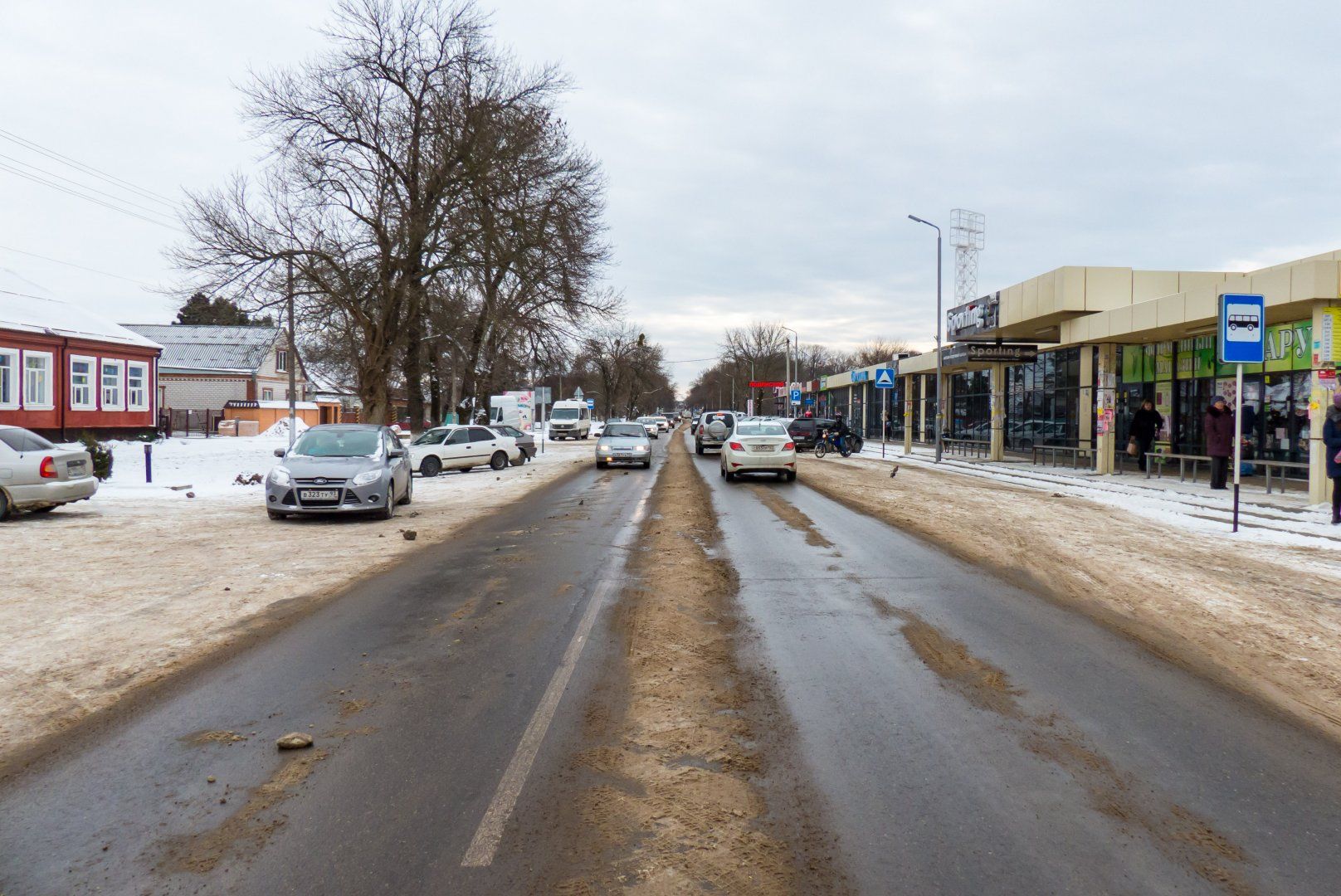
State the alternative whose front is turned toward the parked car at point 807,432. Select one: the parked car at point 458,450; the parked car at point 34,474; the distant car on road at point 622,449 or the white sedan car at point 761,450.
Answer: the white sedan car

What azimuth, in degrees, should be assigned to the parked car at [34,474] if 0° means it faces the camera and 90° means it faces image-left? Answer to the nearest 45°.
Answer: approximately 135°

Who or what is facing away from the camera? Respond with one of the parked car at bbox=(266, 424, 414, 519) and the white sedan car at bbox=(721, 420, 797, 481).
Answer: the white sedan car

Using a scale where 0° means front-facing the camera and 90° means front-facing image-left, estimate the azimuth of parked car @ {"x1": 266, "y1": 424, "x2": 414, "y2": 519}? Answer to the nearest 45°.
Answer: approximately 0°

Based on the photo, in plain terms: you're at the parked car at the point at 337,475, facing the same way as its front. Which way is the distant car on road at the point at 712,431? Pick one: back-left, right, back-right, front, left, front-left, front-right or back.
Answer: back-left

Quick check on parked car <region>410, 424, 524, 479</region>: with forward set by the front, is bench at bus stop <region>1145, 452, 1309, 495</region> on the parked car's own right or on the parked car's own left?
on the parked car's own left

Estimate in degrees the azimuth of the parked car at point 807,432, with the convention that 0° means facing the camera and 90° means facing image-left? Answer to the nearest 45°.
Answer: approximately 225°

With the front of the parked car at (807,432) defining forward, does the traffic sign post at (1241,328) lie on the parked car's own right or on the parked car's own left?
on the parked car's own right

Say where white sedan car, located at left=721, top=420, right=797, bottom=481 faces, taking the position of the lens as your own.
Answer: facing away from the viewer

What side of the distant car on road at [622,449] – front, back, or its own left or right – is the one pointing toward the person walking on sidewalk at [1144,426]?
left

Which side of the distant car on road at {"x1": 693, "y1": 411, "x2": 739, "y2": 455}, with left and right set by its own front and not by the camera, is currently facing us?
back

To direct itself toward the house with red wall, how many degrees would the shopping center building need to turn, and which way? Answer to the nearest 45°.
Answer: approximately 45° to its right

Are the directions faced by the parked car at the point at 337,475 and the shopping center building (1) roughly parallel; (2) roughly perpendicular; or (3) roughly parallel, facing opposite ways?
roughly perpendicular

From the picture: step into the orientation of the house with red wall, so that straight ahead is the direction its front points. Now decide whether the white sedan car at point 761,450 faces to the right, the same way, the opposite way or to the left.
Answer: to the left

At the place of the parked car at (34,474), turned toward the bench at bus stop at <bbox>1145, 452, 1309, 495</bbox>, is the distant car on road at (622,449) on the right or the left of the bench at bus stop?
left

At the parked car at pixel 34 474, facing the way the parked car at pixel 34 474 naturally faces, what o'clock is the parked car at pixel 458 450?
the parked car at pixel 458 450 is roughly at 3 o'clock from the parked car at pixel 34 474.
